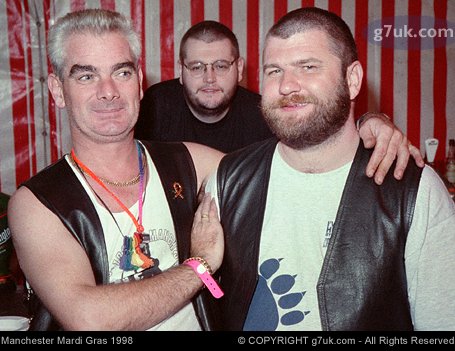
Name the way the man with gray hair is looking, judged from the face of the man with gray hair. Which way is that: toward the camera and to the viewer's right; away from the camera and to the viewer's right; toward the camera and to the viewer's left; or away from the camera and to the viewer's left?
toward the camera and to the viewer's right

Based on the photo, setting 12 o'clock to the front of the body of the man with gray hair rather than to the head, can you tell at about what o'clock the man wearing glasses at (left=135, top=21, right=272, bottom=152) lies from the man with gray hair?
The man wearing glasses is roughly at 8 o'clock from the man with gray hair.

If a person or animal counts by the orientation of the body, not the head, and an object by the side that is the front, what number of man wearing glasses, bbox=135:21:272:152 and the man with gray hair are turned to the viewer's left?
0

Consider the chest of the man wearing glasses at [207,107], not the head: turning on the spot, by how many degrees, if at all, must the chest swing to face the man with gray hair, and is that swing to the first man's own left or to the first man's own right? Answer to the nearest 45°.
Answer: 0° — they already face them

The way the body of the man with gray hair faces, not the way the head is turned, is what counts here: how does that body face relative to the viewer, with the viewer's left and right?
facing the viewer and to the right of the viewer
